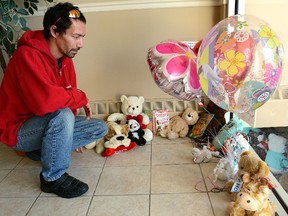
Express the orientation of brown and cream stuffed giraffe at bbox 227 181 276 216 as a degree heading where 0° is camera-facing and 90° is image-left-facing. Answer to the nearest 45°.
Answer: approximately 45°

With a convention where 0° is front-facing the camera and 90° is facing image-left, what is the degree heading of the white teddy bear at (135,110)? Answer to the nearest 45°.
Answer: approximately 0°

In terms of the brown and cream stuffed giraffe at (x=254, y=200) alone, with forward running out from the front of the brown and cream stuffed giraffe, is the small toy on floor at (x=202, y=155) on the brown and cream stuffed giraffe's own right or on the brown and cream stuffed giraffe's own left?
on the brown and cream stuffed giraffe's own right
